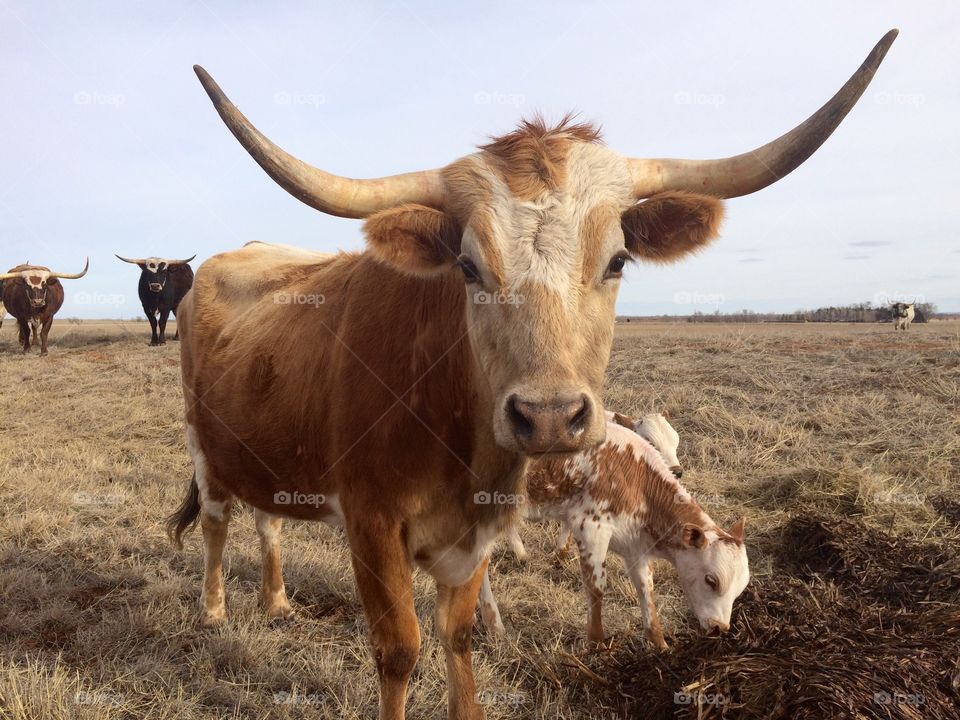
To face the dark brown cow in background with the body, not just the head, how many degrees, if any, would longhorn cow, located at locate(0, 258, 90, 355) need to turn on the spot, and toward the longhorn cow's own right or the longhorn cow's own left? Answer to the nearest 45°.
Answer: approximately 90° to the longhorn cow's own left

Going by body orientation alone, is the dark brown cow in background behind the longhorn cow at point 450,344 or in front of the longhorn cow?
behind

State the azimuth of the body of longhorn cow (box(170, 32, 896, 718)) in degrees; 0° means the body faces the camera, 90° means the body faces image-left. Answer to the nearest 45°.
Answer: approximately 315°

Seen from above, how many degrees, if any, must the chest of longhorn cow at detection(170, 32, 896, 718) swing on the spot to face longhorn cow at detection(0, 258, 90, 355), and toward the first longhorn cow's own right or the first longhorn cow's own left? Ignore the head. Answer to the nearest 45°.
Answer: approximately 180°

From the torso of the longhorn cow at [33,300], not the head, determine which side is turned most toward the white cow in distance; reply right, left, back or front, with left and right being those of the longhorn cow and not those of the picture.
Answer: left

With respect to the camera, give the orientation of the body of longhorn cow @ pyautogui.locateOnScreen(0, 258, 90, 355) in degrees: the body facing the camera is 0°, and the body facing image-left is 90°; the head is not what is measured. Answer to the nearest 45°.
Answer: approximately 0°
